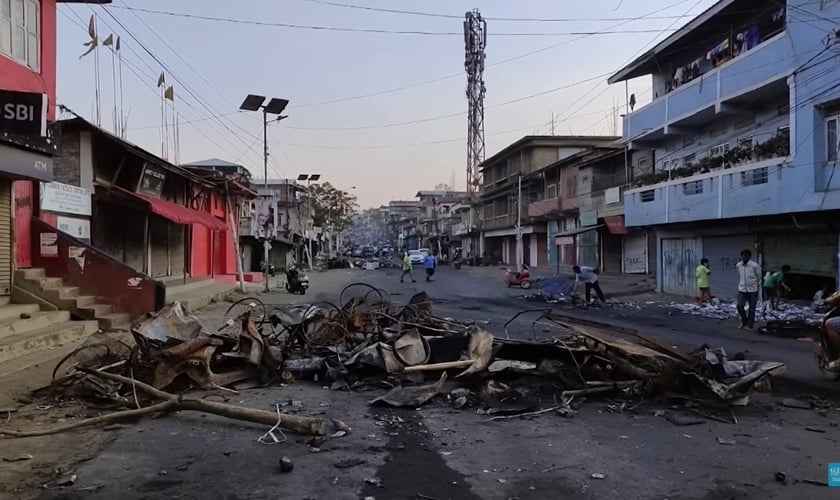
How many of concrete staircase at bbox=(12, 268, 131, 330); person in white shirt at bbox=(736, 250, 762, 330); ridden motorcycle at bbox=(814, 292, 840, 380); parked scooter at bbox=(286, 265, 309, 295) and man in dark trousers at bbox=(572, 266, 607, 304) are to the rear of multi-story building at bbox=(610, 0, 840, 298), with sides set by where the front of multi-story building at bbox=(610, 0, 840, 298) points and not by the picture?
0

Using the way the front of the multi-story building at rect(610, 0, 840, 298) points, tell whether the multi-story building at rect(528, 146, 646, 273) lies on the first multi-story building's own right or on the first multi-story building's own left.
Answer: on the first multi-story building's own right

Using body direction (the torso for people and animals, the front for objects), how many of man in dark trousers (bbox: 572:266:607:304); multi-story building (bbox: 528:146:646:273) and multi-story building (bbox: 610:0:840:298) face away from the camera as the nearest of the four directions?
0

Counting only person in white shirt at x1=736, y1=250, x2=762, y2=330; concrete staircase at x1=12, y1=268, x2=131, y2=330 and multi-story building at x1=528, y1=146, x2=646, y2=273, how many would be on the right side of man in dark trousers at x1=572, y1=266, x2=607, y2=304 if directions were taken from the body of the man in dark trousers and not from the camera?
1

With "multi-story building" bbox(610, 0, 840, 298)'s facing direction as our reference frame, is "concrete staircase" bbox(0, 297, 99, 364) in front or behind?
in front

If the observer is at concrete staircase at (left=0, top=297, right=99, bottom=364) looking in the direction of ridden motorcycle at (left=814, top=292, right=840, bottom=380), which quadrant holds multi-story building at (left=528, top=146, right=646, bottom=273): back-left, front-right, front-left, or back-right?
front-left

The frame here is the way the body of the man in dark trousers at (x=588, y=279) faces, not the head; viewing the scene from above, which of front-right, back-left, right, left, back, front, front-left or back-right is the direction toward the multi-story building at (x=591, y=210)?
right

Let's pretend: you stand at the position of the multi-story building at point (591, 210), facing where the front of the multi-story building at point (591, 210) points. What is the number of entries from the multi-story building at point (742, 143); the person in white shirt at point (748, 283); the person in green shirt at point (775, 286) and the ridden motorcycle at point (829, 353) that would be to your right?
0

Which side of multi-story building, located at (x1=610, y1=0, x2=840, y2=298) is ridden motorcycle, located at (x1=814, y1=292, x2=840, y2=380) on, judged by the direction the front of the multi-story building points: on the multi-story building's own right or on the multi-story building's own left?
on the multi-story building's own left

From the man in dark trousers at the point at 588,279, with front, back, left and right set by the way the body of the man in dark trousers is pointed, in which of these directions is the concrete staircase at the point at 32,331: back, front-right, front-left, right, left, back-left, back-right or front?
front-left

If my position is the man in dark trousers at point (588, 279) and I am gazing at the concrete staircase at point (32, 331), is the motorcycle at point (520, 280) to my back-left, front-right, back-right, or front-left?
back-right

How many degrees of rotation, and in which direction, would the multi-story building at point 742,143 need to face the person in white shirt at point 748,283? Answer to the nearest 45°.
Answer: approximately 45° to its left

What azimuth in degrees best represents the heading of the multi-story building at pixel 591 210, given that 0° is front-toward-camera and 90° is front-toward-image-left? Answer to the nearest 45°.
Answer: approximately 45°

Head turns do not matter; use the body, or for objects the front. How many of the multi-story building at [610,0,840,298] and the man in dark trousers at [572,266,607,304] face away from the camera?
0

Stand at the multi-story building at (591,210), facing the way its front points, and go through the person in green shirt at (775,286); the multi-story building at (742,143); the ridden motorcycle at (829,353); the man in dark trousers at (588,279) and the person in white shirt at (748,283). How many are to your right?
0

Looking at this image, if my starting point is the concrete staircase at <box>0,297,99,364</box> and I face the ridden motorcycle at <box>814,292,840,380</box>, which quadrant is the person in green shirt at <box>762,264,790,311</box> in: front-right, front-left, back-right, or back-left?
front-left
